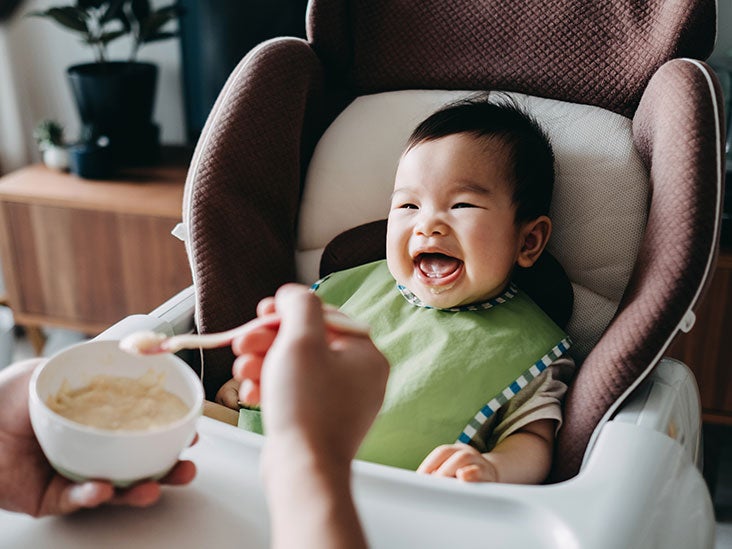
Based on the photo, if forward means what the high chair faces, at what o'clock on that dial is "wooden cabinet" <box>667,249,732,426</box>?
The wooden cabinet is roughly at 6 o'clock from the high chair.

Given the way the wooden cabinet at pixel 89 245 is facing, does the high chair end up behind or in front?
in front

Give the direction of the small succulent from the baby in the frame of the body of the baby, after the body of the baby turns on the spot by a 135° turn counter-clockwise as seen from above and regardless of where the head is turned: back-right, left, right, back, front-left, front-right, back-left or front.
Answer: back-left

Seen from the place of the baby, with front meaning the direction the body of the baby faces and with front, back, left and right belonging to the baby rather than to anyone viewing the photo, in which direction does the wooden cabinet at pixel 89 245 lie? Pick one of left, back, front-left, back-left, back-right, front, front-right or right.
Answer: right

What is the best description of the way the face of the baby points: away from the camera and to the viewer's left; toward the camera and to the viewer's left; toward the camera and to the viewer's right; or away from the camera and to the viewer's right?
toward the camera and to the viewer's left

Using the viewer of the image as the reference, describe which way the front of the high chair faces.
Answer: facing the viewer and to the left of the viewer

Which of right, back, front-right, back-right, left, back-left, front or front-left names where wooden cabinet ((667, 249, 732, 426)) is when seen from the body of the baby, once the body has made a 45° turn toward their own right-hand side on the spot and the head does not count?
back-right

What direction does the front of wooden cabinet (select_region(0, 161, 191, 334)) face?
toward the camera

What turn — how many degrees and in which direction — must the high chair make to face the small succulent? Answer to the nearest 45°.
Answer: approximately 90° to its right

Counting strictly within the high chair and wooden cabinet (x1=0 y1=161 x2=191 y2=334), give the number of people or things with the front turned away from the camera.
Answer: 0

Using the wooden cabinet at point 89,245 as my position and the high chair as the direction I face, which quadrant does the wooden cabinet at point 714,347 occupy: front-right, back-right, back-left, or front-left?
front-left

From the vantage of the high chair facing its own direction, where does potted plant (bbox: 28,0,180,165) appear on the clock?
The potted plant is roughly at 3 o'clock from the high chair.

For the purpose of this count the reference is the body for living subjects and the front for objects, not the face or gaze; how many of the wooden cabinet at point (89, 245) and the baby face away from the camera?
0

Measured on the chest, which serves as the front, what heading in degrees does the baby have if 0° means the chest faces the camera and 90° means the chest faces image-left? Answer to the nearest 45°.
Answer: approximately 45°
